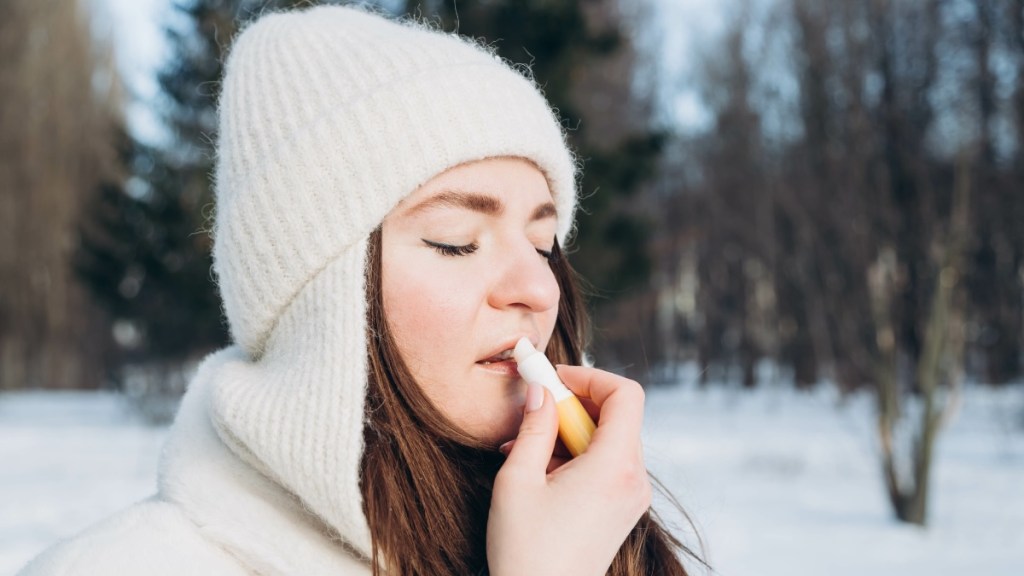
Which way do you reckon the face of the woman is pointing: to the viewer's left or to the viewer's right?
to the viewer's right

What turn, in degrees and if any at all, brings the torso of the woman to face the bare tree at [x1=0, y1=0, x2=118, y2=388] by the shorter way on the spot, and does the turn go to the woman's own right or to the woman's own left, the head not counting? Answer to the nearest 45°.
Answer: approximately 135° to the woman's own left

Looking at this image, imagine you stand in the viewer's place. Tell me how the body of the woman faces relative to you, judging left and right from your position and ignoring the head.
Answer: facing the viewer and to the right of the viewer
